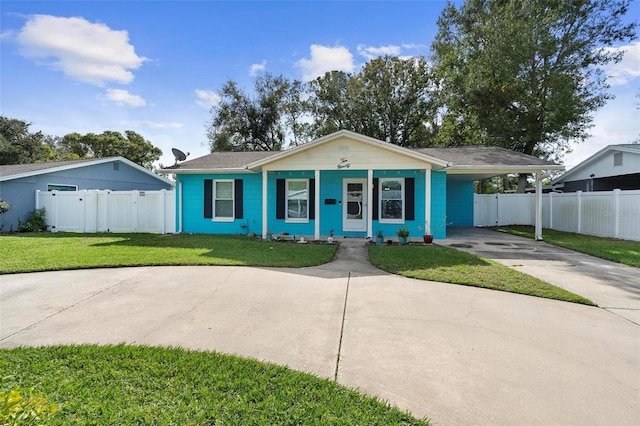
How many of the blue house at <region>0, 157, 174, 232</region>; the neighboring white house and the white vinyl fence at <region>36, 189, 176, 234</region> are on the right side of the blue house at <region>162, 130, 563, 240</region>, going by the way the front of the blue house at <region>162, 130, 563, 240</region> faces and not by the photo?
2

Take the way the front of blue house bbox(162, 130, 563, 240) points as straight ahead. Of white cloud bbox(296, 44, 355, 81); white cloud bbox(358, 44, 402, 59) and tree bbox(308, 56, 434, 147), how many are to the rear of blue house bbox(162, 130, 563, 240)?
3

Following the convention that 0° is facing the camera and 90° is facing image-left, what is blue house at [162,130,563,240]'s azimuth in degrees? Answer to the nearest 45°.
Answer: approximately 0°

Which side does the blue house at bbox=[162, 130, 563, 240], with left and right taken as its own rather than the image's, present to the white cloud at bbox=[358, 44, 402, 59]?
back

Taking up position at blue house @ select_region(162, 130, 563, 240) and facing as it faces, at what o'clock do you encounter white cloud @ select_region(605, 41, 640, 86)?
The white cloud is roughly at 8 o'clock from the blue house.

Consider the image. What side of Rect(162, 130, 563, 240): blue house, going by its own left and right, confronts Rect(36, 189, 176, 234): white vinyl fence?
right

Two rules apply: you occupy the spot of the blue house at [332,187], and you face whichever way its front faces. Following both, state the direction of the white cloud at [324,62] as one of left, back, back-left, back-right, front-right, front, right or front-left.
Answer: back

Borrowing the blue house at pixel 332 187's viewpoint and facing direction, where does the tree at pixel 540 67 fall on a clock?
The tree is roughly at 8 o'clock from the blue house.
